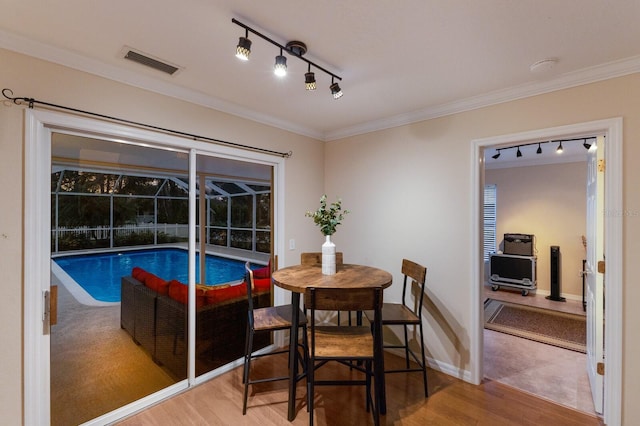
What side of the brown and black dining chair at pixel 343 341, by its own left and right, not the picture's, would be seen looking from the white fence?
front

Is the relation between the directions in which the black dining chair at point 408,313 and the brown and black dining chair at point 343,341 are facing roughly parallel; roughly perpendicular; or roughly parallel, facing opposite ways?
roughly perpendicular

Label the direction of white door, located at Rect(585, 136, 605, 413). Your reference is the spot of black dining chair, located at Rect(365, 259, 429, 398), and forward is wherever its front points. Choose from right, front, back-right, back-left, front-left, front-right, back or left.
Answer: back

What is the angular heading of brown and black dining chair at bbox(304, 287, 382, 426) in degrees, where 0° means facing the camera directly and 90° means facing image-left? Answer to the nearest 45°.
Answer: approximately 180°

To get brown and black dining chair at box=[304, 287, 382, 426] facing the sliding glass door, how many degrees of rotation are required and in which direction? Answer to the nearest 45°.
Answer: approximately 90° to its left

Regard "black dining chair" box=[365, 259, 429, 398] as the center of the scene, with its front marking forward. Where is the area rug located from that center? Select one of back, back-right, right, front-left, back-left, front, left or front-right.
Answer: back-right

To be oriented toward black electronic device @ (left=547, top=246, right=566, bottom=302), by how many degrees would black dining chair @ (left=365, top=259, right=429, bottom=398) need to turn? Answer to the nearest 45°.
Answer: approximately 135° to its right

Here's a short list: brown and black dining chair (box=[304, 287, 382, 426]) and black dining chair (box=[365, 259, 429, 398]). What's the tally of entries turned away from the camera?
1

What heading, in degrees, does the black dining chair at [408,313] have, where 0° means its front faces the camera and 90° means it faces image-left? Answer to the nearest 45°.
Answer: approximately 90°

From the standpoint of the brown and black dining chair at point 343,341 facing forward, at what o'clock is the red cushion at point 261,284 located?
The red cushion is roughly at 11 o'clock from the brown and black dining chair.

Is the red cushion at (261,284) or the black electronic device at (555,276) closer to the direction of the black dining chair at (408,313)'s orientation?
the red cushion

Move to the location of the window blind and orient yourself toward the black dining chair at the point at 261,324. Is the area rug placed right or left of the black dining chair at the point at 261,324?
left
